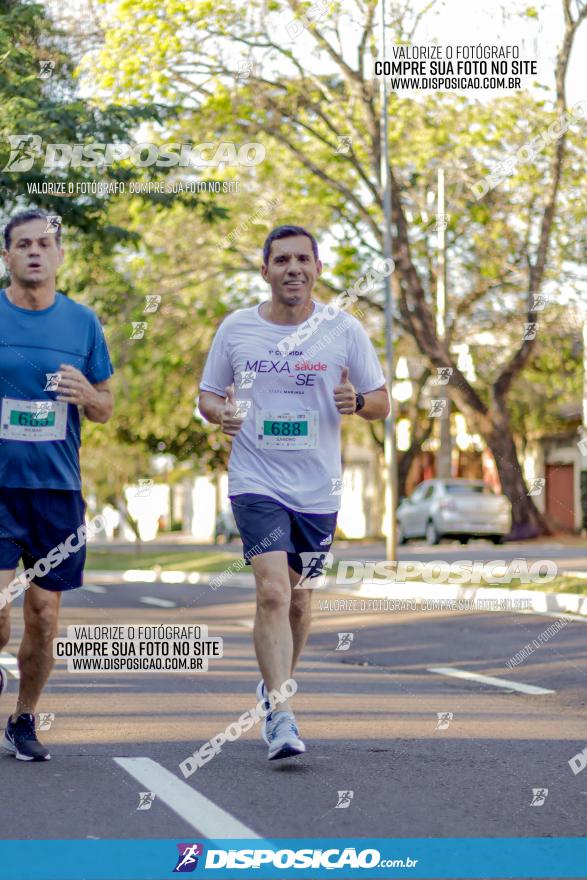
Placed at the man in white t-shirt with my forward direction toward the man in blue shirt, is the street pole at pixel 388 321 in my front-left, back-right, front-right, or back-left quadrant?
back-right

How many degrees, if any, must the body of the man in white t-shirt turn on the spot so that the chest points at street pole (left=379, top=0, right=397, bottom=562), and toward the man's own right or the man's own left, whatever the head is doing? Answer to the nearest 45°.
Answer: approximately 180°

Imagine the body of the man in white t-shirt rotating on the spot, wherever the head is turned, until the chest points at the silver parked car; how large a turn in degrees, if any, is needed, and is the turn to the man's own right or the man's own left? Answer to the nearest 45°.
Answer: approximately 180°

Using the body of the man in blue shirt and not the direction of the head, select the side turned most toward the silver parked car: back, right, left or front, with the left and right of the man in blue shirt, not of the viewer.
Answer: back

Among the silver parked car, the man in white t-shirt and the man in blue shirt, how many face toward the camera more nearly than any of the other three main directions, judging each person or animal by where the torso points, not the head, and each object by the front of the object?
2

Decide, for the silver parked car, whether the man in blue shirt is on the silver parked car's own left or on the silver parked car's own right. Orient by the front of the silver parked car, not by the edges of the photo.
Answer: on the silver parked car's own left

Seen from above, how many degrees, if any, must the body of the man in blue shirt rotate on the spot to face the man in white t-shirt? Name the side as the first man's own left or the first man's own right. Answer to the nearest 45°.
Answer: approximately 90° to the first man's own left
